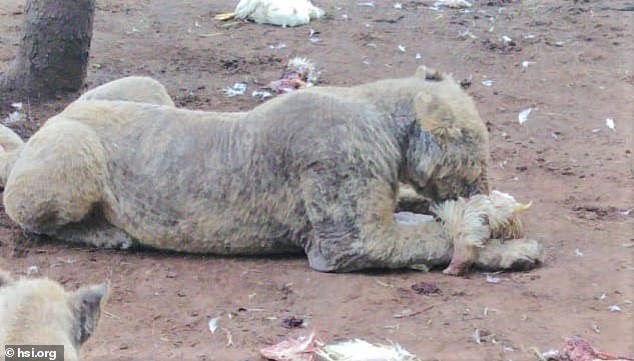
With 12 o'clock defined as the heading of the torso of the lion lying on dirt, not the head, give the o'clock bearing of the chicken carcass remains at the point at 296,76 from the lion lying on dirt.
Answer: The chicken carcass remains is roughly at 9 o'clock from the lion lying on dirt.

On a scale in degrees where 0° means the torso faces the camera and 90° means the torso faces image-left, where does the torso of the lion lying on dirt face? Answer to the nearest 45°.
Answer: approximately 270°

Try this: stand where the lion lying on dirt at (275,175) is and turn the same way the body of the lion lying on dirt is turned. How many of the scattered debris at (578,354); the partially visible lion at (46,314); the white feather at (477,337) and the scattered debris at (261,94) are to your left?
1

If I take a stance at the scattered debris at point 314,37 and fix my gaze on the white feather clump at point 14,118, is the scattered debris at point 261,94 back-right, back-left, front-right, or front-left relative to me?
front-left

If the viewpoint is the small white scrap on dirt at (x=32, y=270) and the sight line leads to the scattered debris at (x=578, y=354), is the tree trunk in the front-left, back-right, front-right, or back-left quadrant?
back-left

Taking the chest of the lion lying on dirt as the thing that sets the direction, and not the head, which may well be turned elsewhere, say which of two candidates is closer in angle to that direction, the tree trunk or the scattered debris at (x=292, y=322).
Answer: the scattered debris

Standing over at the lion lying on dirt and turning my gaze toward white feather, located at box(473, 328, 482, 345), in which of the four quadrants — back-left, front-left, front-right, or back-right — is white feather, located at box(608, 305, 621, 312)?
front-left

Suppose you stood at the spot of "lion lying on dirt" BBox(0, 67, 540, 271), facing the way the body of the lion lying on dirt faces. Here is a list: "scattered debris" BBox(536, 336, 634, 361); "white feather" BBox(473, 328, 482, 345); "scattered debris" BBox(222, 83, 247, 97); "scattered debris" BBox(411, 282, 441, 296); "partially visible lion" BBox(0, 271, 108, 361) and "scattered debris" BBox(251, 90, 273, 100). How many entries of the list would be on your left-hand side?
2

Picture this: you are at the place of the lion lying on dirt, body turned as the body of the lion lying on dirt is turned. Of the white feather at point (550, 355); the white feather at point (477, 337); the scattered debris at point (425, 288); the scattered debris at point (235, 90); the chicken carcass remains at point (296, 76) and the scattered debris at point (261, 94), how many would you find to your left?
3

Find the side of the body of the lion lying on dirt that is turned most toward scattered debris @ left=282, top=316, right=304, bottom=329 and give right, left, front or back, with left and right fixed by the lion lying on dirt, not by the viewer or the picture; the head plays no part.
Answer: right

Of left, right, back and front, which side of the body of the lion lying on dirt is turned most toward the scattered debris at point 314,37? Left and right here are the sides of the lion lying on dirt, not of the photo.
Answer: left

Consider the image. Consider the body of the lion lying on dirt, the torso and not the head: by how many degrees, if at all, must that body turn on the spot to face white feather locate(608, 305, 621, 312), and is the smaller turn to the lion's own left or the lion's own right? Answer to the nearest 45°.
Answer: approximately 45° to the lion's own right

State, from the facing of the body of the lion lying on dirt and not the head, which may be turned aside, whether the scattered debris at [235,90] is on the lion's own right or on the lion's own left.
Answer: on the lion's own left

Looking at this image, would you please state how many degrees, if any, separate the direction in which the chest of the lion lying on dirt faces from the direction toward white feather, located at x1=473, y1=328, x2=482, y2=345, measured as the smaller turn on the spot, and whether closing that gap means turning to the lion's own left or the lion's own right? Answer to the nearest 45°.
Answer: approximately 45° to the lion's own right

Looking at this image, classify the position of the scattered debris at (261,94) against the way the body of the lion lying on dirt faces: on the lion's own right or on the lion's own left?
on the lion's own left

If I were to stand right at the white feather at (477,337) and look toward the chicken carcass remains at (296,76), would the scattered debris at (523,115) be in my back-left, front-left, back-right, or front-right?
front-right

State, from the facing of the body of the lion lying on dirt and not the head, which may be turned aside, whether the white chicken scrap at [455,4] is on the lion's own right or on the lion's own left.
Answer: on the lion's own left

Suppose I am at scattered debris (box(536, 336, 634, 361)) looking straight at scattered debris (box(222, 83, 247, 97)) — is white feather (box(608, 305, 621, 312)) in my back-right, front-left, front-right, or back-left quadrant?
front-right
